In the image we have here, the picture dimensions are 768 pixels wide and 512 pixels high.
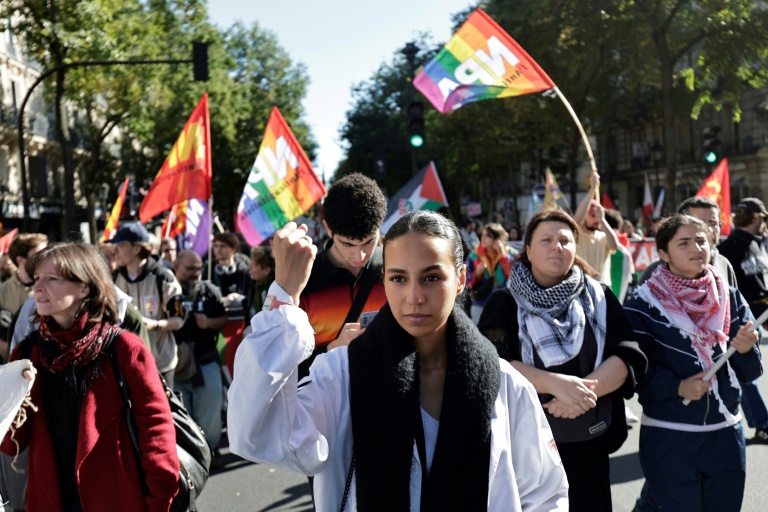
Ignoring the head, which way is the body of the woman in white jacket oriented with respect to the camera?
toward the camera

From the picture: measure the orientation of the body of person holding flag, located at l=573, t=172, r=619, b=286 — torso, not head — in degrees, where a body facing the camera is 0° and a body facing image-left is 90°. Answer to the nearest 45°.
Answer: approximately 0°

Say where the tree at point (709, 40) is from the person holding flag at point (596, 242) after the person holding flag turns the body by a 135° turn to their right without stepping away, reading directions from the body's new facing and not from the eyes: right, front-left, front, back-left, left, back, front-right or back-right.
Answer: front-right

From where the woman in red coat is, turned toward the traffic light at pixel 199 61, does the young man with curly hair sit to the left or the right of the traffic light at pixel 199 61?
right

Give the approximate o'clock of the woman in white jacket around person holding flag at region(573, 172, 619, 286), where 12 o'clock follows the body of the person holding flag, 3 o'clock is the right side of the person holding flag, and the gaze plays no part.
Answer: The woman in white jacket is roughly at 12 o'clock from the person holding flag.

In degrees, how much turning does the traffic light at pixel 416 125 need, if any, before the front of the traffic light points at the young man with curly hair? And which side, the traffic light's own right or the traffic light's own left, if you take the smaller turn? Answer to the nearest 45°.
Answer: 0° — it already faces them

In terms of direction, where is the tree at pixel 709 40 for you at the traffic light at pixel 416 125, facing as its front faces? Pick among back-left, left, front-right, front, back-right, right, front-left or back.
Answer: back-left

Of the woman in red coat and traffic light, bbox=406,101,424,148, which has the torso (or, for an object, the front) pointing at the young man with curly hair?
the traffic light

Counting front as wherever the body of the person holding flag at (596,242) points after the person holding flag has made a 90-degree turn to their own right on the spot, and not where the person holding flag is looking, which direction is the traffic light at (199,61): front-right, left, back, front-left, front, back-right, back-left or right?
front-right

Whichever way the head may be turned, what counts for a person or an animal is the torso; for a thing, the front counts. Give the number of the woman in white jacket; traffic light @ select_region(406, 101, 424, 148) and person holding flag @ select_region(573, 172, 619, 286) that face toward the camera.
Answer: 3

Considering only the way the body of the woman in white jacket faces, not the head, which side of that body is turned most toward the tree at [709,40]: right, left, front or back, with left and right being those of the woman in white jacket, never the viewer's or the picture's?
back

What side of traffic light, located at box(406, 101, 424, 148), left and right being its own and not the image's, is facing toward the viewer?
front

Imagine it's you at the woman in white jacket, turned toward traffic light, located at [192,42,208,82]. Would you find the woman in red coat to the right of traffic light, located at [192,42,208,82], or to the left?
left

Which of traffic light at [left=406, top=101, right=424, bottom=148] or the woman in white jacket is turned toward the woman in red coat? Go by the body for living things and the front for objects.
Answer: the traffic light
